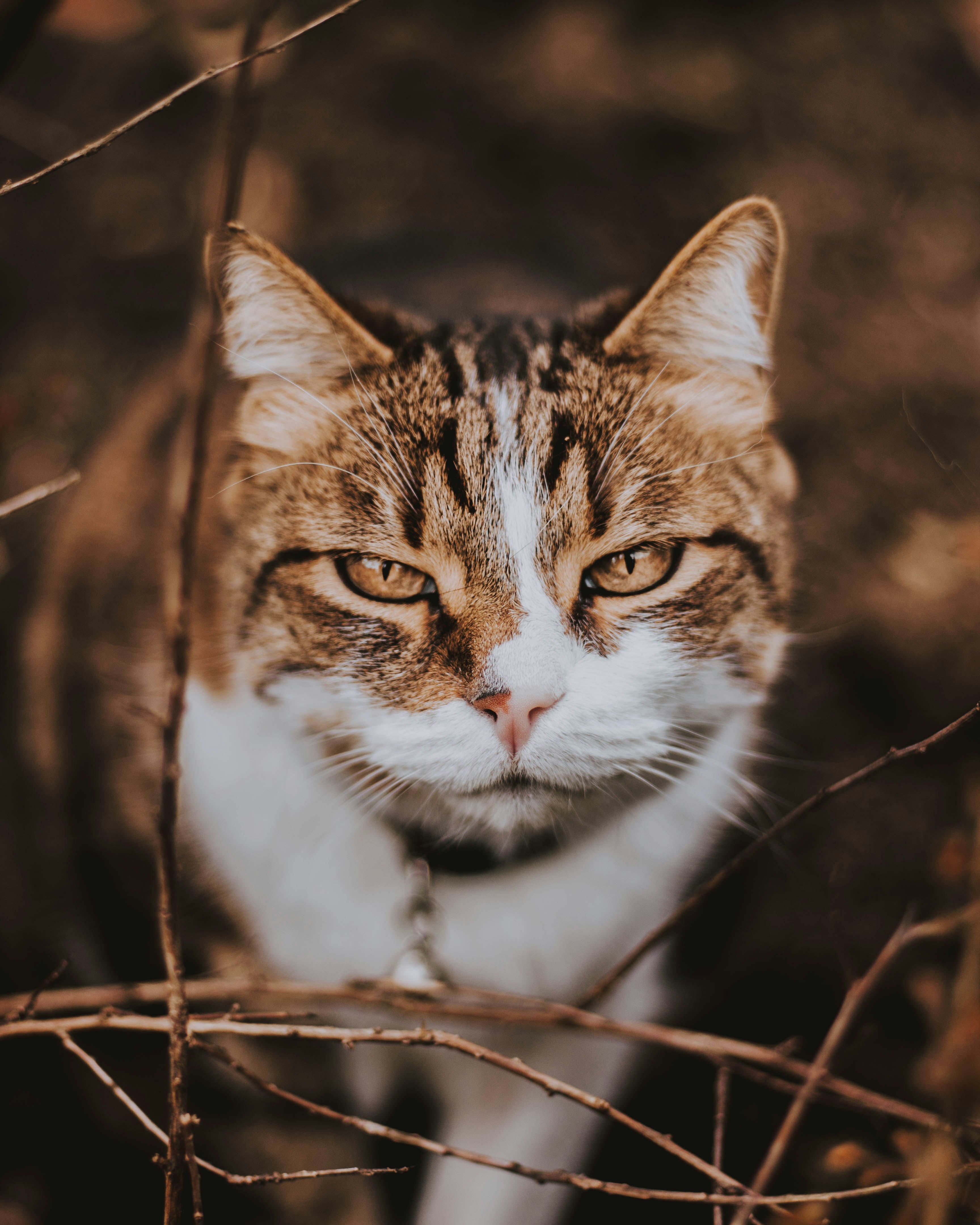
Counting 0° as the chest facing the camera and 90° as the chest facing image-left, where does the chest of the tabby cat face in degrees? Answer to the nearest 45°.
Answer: approximately 0°
